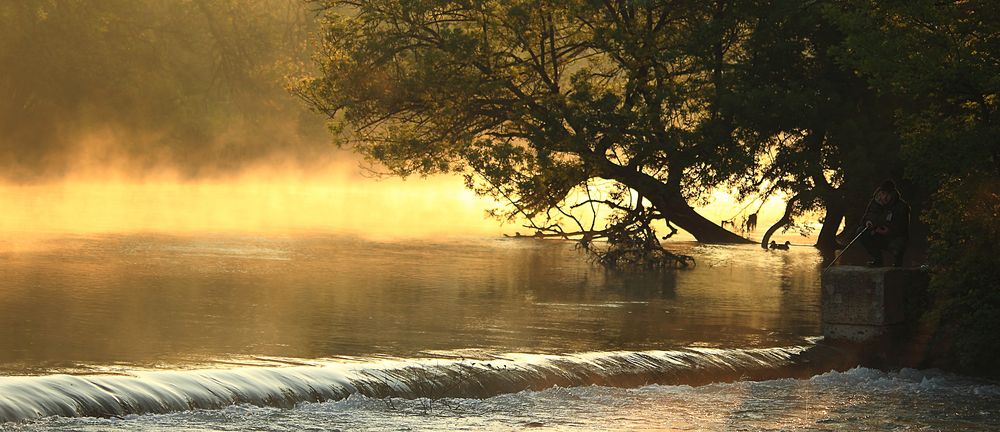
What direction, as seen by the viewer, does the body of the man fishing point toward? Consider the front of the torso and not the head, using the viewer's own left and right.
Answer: facing the viewer and to the left of the viewer

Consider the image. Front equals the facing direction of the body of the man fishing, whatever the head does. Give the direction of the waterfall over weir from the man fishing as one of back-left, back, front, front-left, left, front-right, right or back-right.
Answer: front

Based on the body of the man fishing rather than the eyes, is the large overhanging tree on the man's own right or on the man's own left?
on the man's own right
